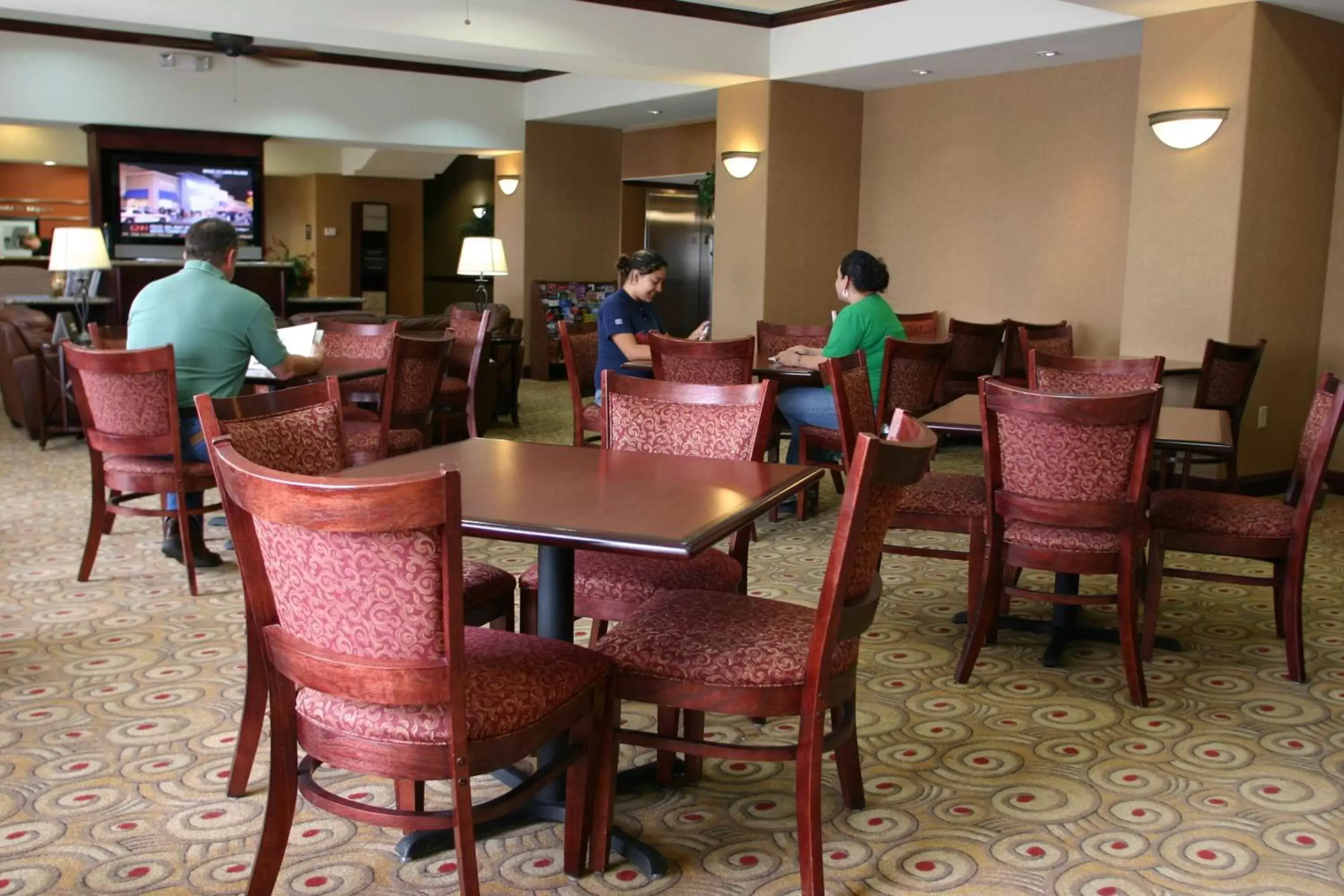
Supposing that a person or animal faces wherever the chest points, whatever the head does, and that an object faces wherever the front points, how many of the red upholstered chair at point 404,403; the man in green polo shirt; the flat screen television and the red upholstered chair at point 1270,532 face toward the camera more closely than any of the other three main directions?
1

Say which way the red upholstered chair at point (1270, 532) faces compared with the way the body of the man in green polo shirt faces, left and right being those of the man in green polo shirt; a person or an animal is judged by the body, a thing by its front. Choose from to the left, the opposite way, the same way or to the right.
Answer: to the left

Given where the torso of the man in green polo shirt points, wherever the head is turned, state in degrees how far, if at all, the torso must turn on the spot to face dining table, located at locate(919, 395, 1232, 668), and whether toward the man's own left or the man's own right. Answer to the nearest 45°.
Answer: approximately 90° to the man's own right

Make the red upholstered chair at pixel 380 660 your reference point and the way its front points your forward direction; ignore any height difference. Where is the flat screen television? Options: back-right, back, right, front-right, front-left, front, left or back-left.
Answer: front-left

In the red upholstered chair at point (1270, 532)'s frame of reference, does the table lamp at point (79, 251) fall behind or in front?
in front

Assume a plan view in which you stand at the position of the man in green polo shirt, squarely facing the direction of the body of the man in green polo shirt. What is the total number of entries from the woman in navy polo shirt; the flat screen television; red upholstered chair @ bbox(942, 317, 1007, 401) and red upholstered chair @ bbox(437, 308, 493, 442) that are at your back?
0

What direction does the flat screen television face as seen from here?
toward the camera

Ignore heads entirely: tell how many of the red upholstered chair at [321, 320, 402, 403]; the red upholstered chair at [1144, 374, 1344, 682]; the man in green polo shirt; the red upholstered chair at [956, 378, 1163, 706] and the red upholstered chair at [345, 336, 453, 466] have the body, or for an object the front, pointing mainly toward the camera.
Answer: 1

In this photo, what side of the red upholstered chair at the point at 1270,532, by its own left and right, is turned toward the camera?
left

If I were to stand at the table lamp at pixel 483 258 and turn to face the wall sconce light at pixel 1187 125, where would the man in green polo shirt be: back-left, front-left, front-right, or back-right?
front-right

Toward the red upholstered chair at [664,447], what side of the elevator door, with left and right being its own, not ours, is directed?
front

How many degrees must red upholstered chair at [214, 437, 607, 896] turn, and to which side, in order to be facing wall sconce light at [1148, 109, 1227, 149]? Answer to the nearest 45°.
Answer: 0° — it already faces it

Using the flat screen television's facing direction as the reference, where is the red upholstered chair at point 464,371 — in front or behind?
in front

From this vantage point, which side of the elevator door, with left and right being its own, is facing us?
front

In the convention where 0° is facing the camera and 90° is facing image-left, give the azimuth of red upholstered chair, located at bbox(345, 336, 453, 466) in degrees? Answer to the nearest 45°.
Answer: approximately 135°

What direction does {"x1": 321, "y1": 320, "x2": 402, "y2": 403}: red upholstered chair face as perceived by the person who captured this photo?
facing the viewer

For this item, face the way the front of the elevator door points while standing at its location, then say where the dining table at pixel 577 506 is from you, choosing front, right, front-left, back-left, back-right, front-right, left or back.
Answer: front

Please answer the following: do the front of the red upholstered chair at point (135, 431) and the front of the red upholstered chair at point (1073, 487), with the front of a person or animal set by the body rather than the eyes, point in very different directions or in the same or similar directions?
same or similar directions
